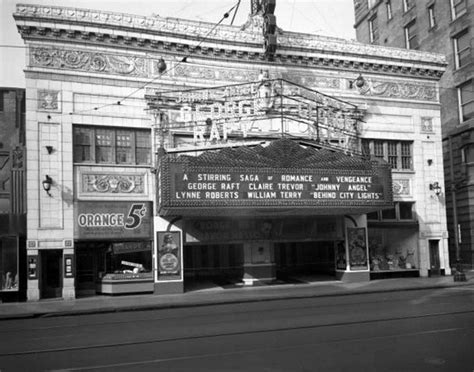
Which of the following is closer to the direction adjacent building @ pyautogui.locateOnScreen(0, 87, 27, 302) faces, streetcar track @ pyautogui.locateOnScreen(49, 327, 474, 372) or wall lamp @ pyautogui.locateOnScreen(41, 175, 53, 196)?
the streetcar track

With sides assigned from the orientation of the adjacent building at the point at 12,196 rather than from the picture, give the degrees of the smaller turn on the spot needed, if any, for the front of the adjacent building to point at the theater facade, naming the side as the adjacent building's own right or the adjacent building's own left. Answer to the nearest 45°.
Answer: approximately 90° to the adjacent building's own left

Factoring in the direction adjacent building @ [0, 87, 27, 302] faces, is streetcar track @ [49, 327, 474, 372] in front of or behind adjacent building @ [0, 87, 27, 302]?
in front

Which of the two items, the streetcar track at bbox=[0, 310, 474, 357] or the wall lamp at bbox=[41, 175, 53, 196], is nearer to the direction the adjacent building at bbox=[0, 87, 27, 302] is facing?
the streetcar track

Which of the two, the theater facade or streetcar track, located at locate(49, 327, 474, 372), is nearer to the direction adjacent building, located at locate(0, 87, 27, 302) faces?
the streetcar track

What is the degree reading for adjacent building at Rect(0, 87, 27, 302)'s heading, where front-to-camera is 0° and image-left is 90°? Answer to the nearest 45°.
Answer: approximately 0°

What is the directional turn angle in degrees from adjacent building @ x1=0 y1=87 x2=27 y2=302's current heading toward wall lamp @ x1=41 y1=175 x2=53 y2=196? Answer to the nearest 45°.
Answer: approximately 45° to its left
